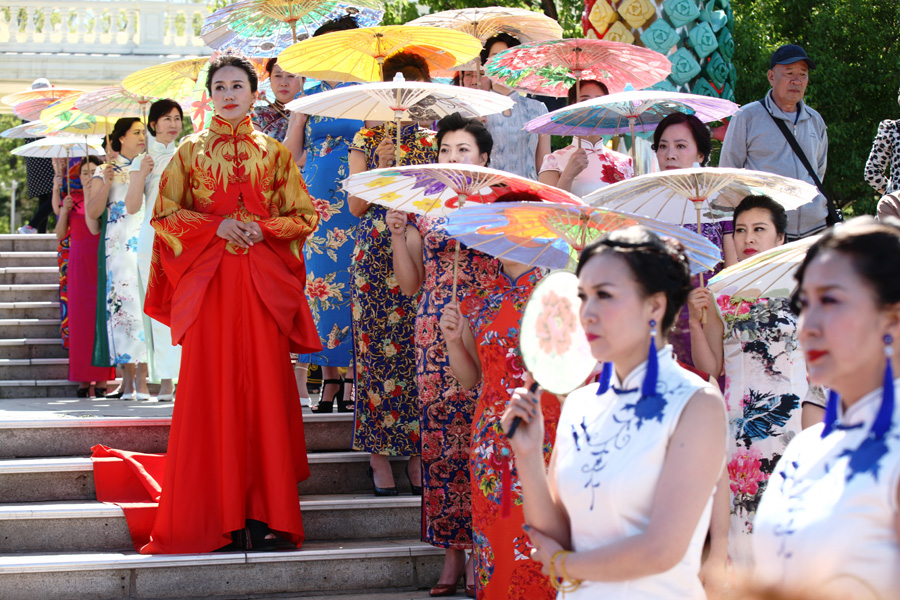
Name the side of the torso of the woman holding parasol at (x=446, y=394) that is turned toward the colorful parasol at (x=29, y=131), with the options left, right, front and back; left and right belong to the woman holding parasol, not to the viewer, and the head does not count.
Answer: right

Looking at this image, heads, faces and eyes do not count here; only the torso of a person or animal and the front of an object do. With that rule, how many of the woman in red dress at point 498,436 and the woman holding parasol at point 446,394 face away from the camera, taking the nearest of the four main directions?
0

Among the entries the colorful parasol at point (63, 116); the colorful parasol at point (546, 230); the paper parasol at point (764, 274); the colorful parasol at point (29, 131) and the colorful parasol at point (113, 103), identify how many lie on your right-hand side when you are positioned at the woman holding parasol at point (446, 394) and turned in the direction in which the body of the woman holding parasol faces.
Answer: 3

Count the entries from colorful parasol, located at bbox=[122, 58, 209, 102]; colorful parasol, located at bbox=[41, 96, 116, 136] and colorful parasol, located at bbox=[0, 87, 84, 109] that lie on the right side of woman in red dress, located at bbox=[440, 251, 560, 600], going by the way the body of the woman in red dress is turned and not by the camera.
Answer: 3

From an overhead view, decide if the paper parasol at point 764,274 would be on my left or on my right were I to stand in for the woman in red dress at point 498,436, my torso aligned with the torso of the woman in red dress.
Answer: on my left

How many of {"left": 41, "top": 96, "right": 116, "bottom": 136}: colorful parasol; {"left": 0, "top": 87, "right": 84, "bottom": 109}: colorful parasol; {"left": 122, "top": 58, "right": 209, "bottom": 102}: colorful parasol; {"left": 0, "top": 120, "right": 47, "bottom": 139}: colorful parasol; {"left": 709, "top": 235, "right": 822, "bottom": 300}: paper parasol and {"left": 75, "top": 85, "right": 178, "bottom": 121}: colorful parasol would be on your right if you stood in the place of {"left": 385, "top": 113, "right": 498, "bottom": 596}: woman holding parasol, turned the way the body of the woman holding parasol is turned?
5

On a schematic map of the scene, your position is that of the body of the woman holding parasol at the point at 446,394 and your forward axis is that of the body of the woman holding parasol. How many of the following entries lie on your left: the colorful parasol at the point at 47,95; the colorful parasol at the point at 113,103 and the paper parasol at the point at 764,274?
1

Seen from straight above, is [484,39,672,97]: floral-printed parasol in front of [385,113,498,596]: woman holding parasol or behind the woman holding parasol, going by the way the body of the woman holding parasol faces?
behind

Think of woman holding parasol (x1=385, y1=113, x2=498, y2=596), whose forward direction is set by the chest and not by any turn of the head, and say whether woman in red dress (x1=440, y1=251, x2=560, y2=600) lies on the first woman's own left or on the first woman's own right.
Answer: on the first woman's own left

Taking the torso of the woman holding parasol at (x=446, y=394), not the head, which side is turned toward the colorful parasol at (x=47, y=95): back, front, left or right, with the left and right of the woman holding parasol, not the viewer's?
right

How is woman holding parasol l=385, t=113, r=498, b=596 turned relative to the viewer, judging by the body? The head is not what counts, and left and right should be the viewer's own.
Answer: facing the viewer and to the left of the viewer
